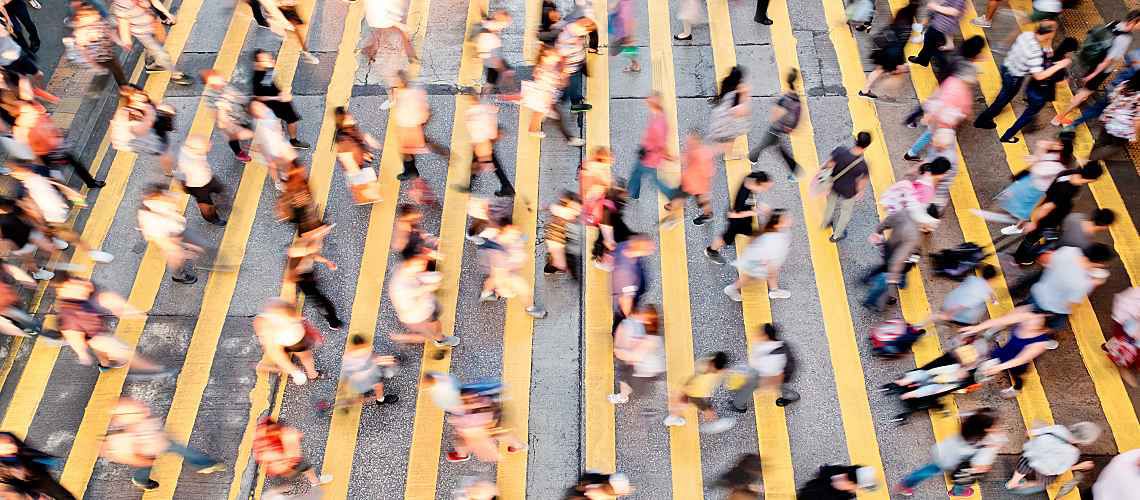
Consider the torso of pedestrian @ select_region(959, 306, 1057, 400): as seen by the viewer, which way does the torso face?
to the viewer's left
